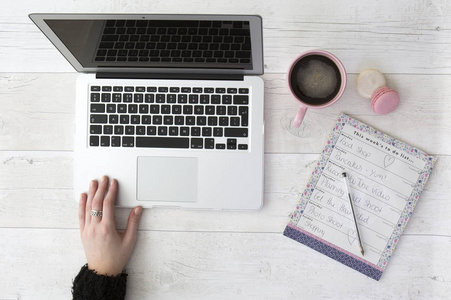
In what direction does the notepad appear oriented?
toward the camera
